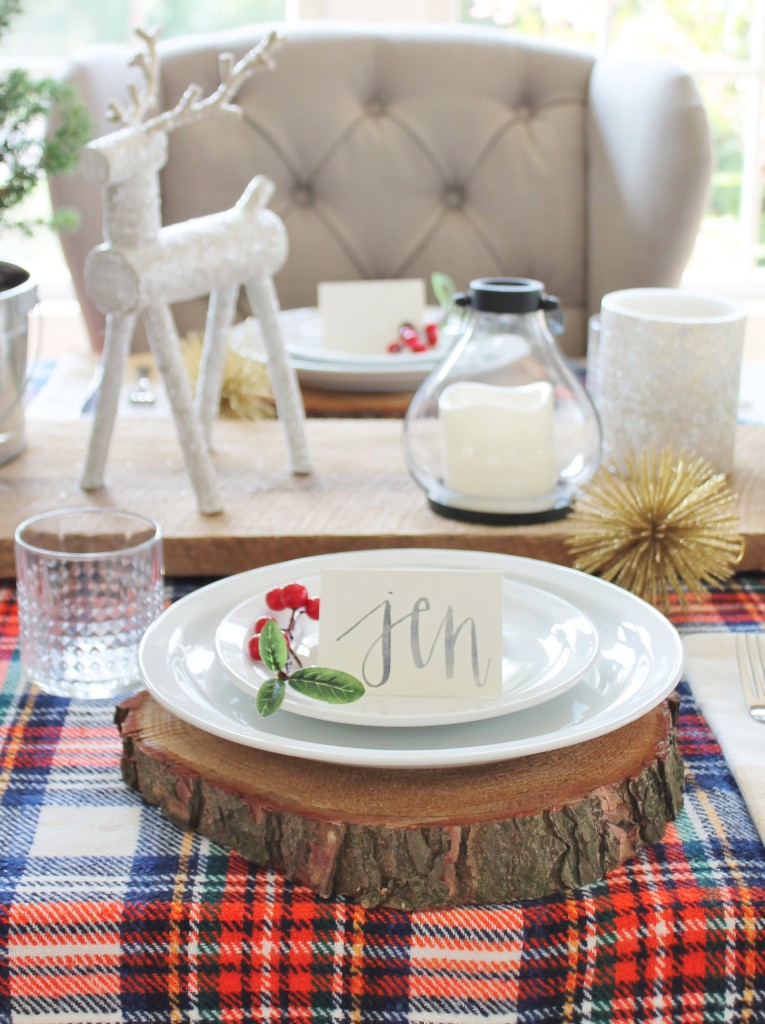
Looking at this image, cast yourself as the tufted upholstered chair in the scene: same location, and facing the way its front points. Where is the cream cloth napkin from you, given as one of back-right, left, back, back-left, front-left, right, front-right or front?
front

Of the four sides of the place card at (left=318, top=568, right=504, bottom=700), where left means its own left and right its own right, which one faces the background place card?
back

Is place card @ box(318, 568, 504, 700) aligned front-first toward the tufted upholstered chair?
no

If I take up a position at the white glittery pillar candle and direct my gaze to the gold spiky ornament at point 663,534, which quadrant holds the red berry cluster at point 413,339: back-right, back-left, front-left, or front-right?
back-right

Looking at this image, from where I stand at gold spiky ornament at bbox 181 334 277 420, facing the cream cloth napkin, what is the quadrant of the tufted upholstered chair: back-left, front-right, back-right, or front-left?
back-left

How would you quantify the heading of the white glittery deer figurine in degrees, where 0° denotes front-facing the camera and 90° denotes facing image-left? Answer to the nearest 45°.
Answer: approximately 45°

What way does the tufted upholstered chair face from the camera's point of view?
toward the camera

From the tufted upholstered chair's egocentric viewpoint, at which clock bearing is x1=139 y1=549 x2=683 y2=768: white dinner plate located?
The white dinner plate is roughly at 12 o'clock from the tufted upholstered chair.
